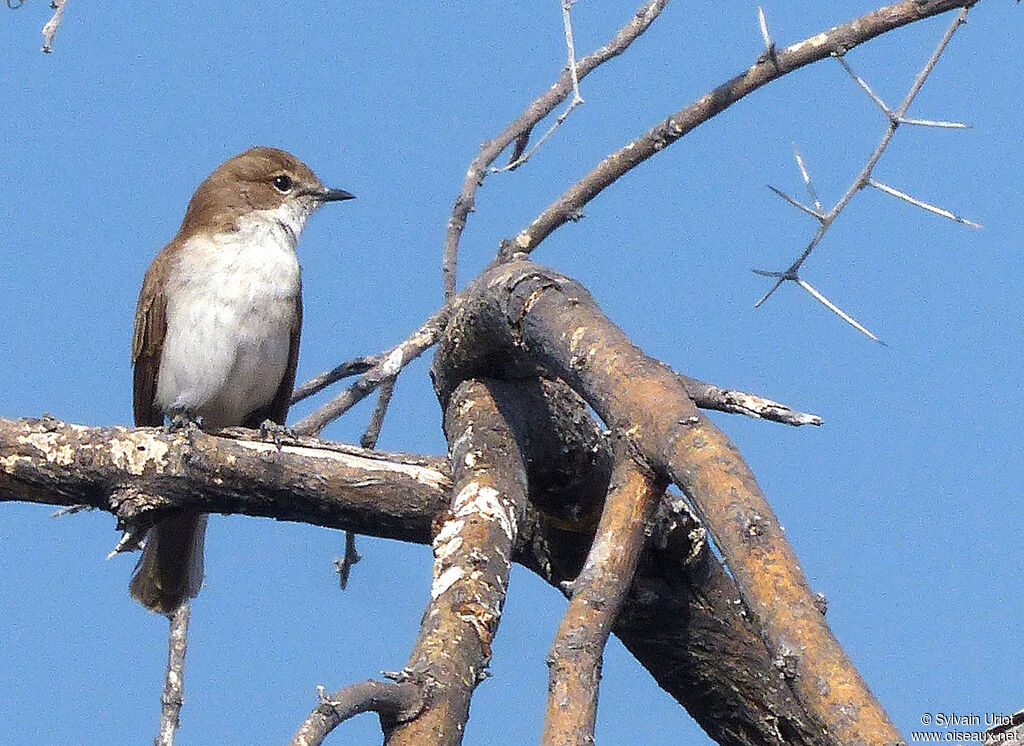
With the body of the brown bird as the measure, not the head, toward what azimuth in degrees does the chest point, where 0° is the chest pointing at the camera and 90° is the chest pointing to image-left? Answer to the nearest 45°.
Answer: approximately 315°
